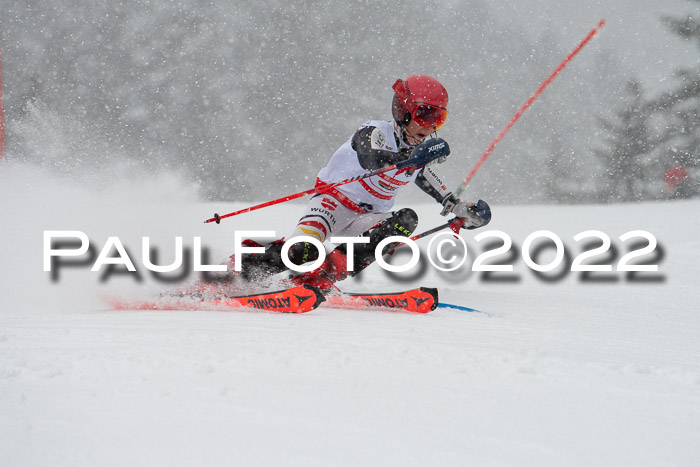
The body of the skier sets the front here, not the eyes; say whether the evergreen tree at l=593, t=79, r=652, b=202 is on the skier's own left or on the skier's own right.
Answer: on the skier's own left

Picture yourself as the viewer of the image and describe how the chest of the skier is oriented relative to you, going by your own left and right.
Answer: facing the viewer and to the right of the viewer
